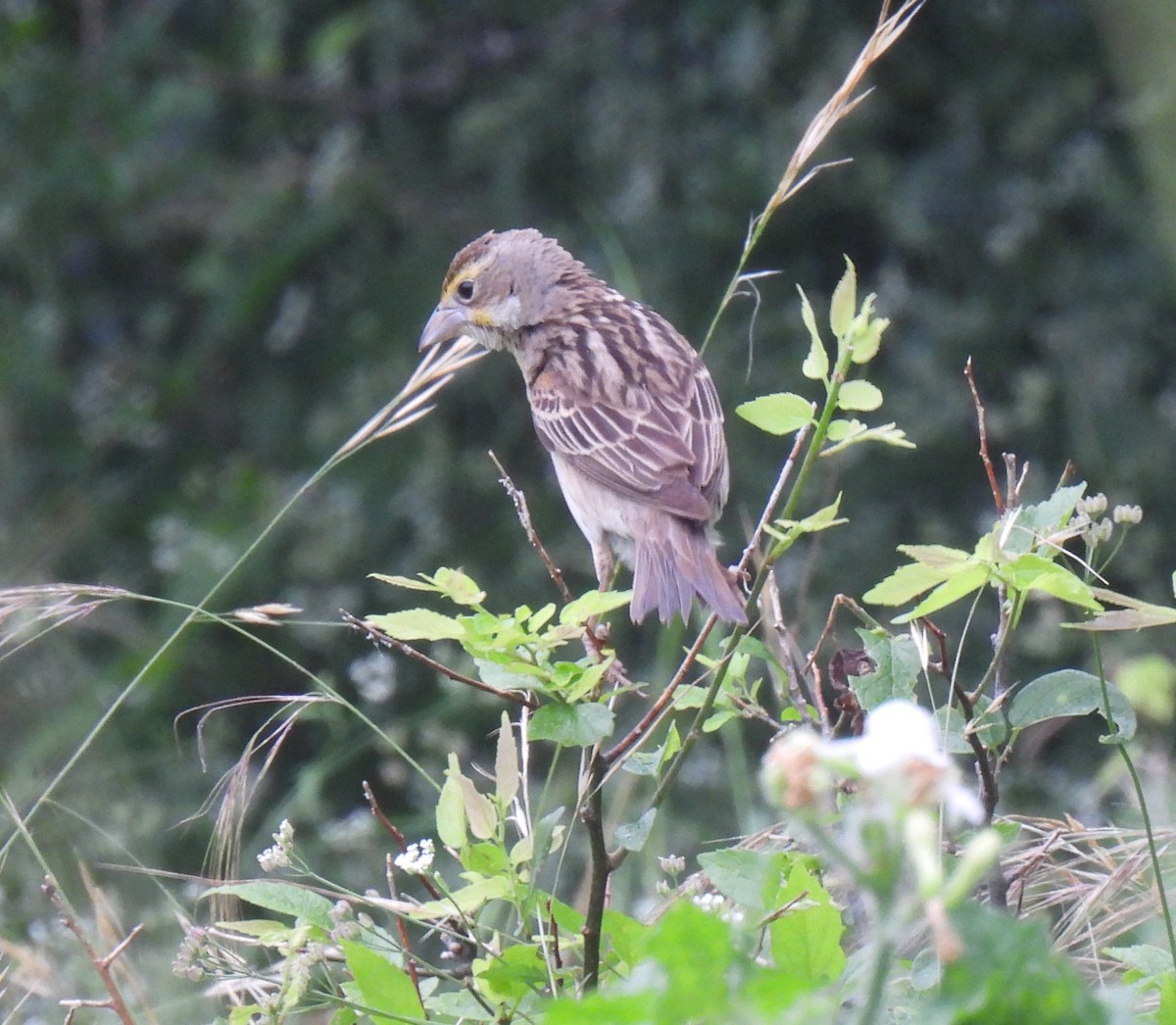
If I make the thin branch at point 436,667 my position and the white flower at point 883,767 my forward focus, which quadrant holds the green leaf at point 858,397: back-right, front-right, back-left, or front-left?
front-left

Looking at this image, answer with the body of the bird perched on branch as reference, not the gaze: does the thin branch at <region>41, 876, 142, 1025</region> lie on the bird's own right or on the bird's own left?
on the bird's own left

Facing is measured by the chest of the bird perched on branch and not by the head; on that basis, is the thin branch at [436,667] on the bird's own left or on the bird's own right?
on the bird's own left

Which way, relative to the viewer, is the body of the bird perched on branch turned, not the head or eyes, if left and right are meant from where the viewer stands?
facing away from the viewer and to the left of the viewer

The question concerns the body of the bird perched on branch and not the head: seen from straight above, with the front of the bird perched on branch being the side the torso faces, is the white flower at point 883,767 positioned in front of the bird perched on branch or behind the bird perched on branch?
behind

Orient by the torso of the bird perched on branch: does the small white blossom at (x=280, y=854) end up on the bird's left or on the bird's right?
on the bird's left

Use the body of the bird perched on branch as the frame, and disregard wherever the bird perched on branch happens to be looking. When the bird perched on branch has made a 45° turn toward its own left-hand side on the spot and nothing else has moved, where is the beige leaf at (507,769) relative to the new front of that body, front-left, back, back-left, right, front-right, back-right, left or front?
left

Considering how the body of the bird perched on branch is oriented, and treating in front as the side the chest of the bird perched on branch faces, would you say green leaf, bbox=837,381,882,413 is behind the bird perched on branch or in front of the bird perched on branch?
behind
